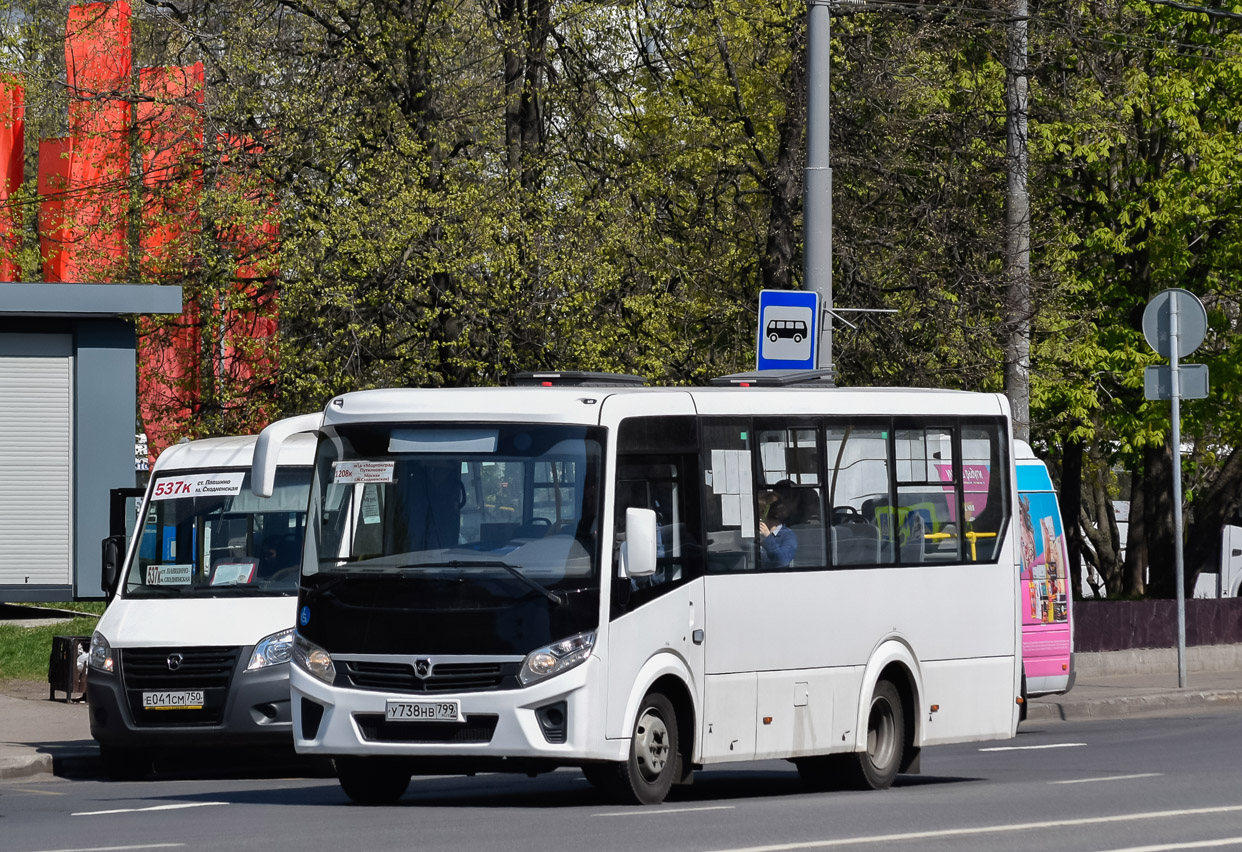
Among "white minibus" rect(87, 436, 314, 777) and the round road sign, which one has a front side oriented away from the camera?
the round road sign

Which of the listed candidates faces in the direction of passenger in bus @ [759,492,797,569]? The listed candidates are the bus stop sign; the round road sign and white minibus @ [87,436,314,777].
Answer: the bus stop sign

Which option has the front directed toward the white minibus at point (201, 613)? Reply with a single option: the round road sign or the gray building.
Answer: the gray building

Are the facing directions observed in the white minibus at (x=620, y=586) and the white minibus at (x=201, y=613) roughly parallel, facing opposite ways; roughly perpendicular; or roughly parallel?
roughly parallel

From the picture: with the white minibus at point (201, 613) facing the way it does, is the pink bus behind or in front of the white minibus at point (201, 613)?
behind

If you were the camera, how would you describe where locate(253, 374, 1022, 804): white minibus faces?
facing the viewer and to the left of the viewer

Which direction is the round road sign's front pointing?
away from the camera

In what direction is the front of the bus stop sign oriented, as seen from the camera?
facing the viewer

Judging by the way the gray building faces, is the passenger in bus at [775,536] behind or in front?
in front

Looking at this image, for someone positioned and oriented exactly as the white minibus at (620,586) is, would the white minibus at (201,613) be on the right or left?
on its right

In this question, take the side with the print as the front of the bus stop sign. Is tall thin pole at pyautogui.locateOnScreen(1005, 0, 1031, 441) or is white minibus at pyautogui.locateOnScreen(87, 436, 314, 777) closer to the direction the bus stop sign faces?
the white minibus

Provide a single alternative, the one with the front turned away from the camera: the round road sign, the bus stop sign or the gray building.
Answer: the round road sign

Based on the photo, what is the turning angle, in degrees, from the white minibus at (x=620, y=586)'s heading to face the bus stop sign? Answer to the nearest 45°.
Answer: approximately 135° to its right
